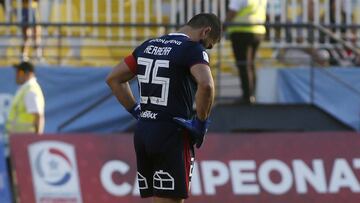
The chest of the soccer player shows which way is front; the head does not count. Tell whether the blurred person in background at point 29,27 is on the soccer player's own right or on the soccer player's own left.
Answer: on the soccer player's own left

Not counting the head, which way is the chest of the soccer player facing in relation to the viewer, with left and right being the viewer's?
facing away from the viewer and to the right of the viewer

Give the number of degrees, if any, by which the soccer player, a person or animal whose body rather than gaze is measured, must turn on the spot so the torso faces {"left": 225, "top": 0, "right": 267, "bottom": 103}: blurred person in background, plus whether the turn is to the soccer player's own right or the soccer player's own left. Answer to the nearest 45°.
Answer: approximately 45° to the soccer player's own left
